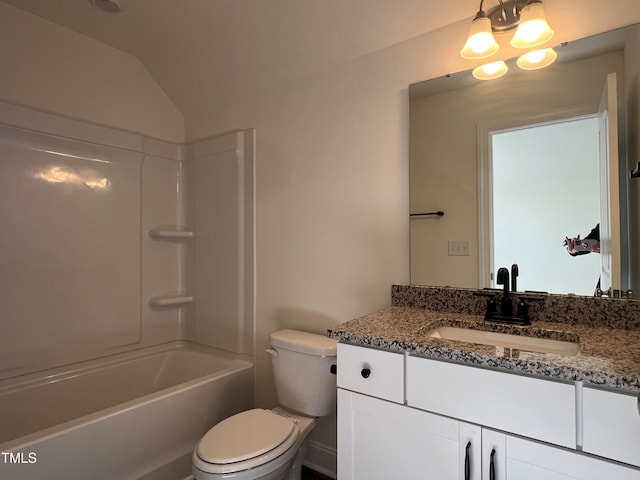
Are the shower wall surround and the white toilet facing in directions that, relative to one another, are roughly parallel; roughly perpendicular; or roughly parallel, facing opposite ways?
roughly perpendicular

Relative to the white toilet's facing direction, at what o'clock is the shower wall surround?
The shower wall surround is roughly at 3 o'clock from the white toilet.

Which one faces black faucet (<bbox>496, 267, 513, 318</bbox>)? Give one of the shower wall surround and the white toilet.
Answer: the shower wall surround

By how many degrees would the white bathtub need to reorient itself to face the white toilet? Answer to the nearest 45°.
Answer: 0° — it already faces it

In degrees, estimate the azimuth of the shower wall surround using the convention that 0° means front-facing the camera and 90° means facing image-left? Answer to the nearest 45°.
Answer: approximately 315°

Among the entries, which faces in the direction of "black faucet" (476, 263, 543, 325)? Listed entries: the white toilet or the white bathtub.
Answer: the white bathtub

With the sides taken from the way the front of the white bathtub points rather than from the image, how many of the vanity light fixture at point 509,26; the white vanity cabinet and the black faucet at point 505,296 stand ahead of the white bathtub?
3

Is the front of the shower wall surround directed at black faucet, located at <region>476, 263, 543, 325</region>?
yes

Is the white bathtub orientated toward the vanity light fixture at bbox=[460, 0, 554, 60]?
yes

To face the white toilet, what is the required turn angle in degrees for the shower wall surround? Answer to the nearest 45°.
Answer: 0° — it already faces it
